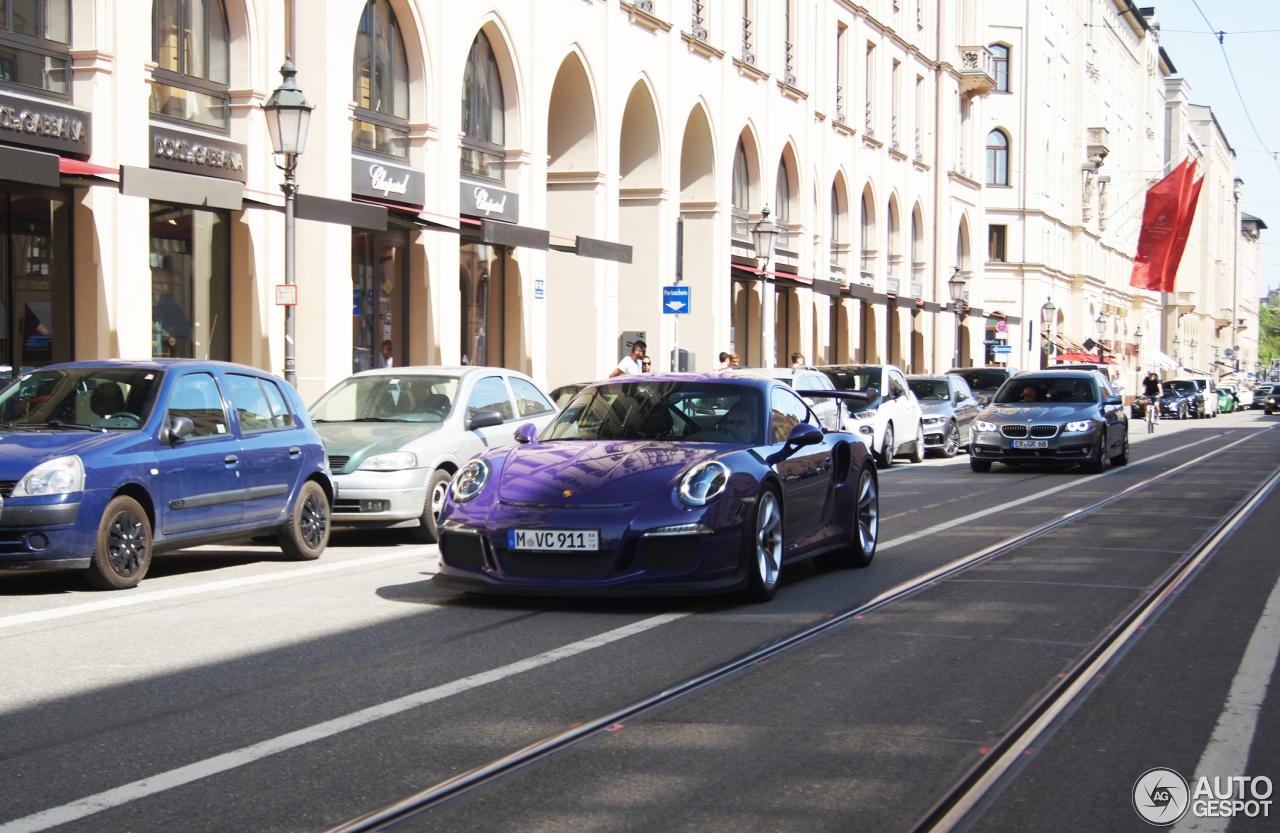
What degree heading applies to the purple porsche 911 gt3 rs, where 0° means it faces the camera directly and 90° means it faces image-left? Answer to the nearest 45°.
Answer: approximately 45°

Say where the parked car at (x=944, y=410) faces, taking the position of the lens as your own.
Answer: facing the viewer and to the left of the viewer

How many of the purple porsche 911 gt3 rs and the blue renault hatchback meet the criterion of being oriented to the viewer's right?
0

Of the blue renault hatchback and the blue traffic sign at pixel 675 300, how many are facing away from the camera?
0

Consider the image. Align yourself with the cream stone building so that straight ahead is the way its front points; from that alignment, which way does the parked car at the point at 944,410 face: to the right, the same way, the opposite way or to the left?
to the right

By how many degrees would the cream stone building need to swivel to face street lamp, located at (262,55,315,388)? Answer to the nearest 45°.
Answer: approximately 45° to its right

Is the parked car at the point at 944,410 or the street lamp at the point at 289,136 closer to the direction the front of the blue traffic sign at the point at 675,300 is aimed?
the street lamp

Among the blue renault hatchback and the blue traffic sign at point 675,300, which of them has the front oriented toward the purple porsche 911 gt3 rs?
the blue traffic sign

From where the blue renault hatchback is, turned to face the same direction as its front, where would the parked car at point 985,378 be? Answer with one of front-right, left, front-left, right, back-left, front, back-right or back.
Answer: back

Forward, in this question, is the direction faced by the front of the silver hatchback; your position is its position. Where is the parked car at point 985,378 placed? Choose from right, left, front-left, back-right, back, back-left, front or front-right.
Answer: back

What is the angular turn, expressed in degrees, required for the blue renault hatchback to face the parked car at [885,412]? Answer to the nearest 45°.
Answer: approximately 180°

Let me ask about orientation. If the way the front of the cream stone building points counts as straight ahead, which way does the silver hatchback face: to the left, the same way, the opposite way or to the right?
to the right

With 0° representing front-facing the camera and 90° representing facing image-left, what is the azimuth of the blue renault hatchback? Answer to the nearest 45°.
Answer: approximately 45°

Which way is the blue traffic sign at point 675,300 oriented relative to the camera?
toward the camera

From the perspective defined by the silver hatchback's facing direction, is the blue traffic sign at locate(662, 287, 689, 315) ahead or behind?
behind
